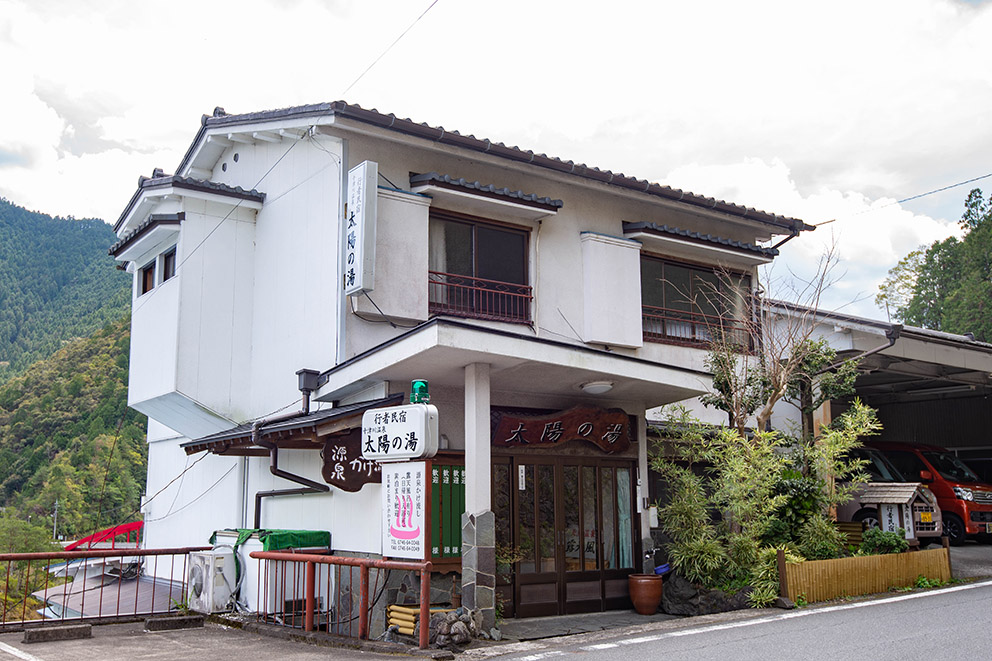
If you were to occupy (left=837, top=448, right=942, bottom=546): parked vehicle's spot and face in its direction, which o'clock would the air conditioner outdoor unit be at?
The air conditioner outdoor unit is roughly at 3 o'clock from the parked vehicle.

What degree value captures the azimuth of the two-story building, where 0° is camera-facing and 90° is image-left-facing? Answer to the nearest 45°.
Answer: approximately 315°

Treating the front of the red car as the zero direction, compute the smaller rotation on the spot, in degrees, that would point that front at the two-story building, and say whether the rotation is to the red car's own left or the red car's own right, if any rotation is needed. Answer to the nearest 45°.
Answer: approximately 90° to the red car's own right

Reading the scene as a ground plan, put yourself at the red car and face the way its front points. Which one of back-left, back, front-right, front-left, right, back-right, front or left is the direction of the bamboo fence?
front-right

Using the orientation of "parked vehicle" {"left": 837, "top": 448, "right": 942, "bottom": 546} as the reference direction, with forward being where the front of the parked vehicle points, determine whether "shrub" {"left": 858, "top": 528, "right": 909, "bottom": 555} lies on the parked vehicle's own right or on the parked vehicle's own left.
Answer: on the parked vehicle's own right

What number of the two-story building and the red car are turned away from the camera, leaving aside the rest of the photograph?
0

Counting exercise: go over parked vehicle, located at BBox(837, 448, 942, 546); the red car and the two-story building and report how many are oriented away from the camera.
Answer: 0

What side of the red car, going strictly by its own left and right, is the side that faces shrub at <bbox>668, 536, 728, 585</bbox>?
right
